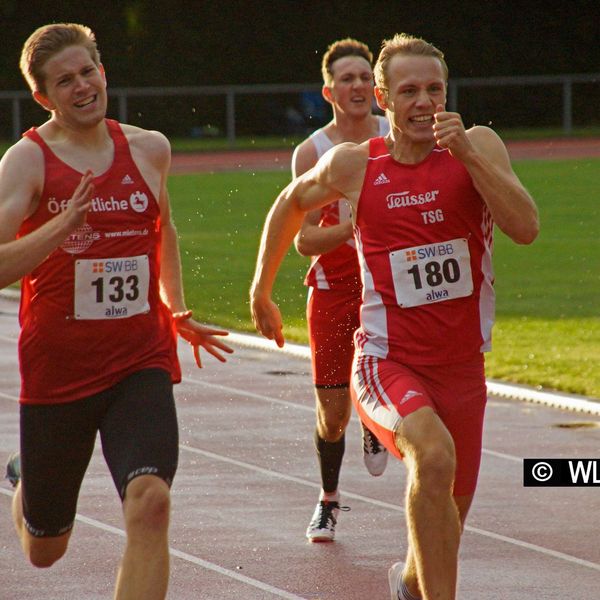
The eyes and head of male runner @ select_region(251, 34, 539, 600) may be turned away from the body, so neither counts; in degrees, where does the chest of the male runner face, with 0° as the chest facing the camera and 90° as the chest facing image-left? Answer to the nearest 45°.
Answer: approximately 0°

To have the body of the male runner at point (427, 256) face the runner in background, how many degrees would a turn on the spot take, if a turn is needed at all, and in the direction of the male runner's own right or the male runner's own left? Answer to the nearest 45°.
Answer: approximately 180°

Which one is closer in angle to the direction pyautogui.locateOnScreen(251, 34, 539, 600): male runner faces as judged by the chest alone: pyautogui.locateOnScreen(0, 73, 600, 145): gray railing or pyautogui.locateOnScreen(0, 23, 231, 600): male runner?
the male runner

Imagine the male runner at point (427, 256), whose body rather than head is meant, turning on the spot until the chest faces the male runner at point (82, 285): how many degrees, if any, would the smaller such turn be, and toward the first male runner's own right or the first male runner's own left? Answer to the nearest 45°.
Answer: approximately 90° to the first male runner's own right

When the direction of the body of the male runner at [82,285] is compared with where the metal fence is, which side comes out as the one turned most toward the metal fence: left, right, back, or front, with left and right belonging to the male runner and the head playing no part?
back

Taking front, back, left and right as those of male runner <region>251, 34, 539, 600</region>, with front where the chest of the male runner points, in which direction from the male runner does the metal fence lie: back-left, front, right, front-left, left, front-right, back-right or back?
back

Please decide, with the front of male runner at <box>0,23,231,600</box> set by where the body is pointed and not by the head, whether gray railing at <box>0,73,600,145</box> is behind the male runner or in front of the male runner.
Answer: behind

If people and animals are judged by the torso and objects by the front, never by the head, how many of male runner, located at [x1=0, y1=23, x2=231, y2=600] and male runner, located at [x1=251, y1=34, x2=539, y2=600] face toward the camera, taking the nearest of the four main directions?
2

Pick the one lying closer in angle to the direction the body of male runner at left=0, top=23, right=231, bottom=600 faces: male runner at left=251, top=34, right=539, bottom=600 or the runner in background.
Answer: the male runner

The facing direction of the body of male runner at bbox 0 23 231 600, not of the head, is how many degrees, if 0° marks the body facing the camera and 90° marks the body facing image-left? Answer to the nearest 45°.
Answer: approximately 0°
